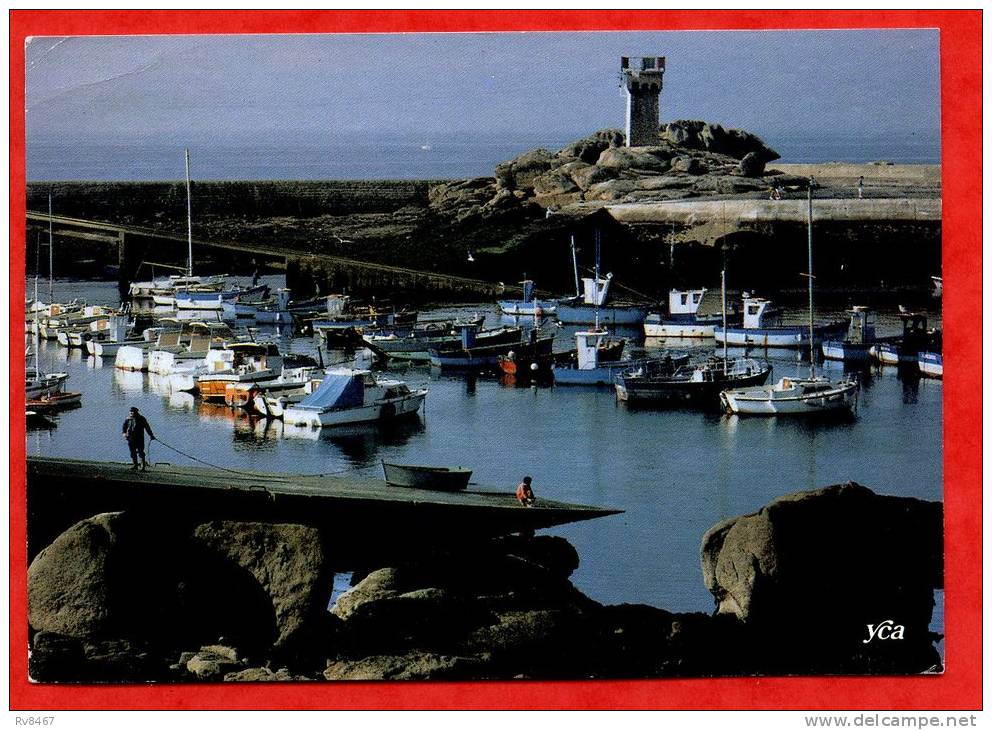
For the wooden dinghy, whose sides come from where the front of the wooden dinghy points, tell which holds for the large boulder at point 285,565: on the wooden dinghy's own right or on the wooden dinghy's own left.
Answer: on the wooden dinghy's own left

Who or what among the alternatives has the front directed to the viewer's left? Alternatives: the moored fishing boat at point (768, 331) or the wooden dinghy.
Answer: the wooden dinghy

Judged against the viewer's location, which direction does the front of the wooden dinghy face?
facing to the left of the viewer

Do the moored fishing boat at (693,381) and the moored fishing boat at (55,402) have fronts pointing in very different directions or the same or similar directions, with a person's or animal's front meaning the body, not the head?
same or similar directions

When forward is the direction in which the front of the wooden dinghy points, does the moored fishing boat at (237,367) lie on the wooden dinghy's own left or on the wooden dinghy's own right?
on the wooden dinghy's own right

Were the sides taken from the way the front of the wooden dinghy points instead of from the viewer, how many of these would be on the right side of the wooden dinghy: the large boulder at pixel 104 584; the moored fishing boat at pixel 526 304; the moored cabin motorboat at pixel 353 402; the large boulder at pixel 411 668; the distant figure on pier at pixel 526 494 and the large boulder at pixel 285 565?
2

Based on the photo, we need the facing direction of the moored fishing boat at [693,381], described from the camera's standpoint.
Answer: facing to the right of the viewer

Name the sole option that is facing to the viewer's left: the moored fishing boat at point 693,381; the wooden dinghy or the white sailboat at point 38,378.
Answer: the wooden dinghy

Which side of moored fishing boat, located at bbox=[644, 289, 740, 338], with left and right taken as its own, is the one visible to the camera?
right

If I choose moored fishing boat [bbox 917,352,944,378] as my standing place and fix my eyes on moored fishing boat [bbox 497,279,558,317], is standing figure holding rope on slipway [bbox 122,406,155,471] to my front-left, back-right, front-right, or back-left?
front-left
